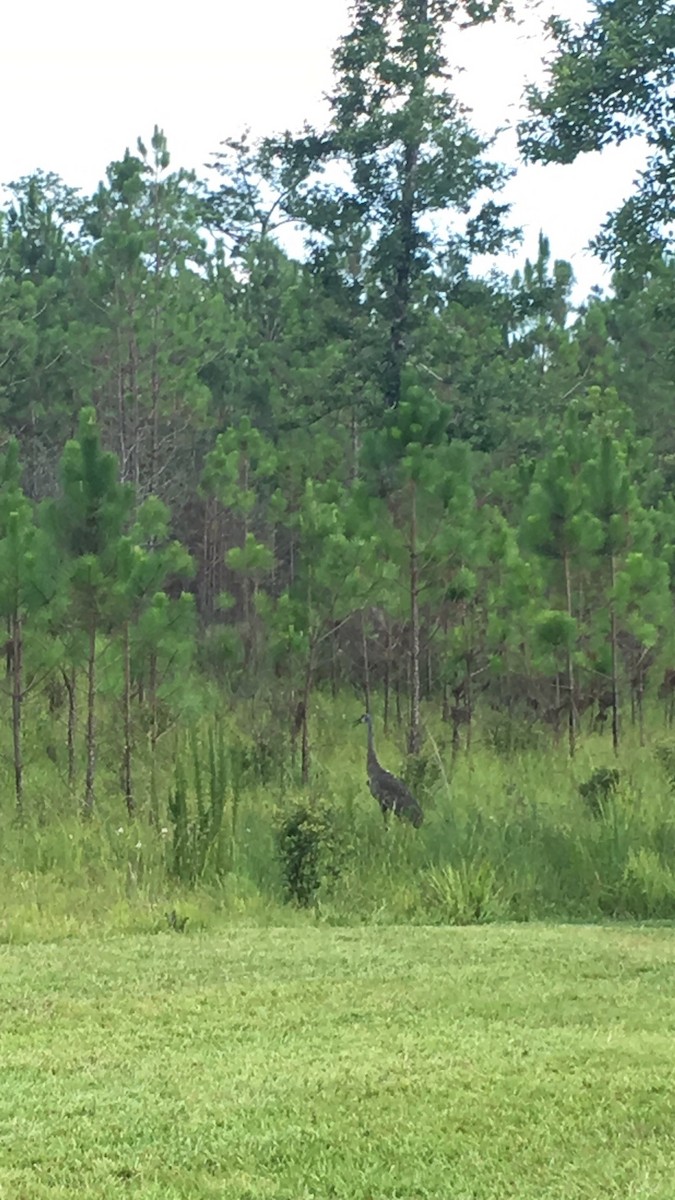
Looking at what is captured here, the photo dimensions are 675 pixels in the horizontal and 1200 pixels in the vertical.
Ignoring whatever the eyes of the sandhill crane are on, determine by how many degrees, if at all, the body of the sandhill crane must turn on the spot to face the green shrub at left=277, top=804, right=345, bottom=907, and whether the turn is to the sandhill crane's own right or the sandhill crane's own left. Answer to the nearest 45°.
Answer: approximately 90° to the sandhill crane's own left

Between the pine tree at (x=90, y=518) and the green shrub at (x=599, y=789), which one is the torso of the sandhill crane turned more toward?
the pine tree

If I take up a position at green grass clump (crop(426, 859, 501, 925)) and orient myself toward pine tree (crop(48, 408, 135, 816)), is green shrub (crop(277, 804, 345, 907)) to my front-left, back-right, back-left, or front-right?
front-left

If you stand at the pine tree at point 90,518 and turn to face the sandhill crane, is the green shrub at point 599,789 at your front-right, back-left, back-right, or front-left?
front-left

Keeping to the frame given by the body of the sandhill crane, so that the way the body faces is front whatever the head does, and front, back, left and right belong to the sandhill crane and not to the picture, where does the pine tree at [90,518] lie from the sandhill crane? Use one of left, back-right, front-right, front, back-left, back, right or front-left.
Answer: front-right

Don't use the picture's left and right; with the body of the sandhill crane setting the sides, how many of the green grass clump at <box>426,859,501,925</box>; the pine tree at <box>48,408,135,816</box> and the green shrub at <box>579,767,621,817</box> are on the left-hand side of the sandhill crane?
1

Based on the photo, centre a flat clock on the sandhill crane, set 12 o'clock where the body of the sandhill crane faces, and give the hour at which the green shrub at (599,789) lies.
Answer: The green shrub is roughly at 5 o'clock from the sandhill crane.

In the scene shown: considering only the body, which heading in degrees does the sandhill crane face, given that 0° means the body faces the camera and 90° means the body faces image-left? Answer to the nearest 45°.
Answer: approximately 90°

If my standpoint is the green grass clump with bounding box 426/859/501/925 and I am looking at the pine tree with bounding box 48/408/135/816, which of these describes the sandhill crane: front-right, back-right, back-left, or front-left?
front-right

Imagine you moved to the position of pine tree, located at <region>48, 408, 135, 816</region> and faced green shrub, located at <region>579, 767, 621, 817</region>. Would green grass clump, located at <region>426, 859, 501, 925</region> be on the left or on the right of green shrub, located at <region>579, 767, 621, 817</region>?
right

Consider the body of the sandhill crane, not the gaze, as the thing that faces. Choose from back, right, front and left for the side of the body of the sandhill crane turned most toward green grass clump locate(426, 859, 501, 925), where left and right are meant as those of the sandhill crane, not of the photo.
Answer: left
